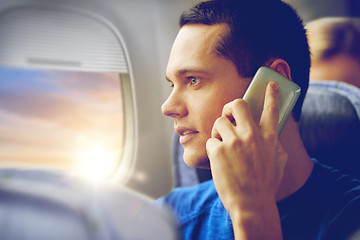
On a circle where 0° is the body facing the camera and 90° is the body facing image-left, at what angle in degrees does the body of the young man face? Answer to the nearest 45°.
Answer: approximately 45°

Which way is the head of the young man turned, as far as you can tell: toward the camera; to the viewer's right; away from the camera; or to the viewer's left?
to the viewer's left
